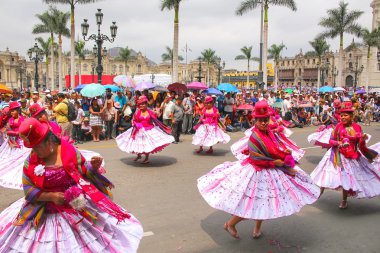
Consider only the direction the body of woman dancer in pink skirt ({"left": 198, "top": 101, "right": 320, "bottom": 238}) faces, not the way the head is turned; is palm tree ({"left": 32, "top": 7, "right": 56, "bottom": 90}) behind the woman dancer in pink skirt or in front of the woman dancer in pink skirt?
behind

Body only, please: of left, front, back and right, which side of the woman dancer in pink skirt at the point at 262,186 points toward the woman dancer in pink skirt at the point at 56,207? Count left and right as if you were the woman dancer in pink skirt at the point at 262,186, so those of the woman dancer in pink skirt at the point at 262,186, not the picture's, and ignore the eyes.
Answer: right

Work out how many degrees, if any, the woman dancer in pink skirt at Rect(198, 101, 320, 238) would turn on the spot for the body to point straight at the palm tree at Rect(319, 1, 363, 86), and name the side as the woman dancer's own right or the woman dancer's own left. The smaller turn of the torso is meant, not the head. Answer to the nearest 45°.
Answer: approximately 135° to the woman dancer's own left

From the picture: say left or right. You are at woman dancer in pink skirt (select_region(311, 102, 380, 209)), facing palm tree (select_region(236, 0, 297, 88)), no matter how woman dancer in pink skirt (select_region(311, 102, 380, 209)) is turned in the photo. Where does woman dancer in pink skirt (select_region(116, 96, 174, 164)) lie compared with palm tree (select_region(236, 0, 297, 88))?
left

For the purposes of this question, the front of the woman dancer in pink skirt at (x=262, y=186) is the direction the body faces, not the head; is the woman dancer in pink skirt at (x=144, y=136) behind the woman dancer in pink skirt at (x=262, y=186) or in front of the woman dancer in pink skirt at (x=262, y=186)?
behind

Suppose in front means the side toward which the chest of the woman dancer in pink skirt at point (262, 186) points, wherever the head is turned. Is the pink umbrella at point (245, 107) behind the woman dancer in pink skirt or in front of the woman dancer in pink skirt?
behind

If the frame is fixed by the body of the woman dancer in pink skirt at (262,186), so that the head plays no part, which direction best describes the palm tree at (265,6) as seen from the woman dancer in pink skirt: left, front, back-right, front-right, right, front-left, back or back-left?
back-left

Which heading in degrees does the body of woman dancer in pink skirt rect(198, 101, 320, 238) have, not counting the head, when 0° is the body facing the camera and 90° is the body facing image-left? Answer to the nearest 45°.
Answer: approximately 315°

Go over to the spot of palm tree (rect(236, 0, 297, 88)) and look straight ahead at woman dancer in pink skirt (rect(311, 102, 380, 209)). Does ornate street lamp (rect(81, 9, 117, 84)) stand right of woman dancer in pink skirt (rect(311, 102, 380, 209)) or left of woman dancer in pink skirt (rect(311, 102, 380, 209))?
right

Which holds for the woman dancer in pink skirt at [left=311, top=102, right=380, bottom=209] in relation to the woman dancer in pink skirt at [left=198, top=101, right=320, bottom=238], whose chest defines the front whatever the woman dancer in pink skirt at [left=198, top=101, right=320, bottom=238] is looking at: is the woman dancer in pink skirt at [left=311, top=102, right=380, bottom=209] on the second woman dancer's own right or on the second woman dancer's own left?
on the second woman dancer's own left
